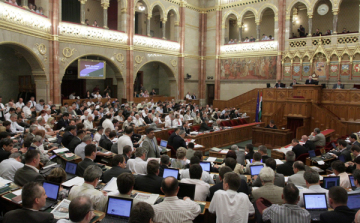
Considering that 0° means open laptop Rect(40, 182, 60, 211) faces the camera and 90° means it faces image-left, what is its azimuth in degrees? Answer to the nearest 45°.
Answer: approximately 45°

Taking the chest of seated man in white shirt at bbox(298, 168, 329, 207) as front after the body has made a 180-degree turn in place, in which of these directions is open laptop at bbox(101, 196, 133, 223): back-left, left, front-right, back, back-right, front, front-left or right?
front-right

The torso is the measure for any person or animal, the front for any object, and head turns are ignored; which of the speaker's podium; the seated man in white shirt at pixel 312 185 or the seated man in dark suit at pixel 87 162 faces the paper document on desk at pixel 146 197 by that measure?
the speaker's podium

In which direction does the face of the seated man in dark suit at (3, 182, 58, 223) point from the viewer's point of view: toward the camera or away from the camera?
away from the camera

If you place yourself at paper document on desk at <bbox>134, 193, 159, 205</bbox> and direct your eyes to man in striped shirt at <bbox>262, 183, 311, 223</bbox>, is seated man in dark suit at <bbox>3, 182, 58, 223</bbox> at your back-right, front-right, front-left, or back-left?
back-right

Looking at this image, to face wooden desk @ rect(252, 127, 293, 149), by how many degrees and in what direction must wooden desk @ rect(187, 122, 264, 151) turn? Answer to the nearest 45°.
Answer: approximately 45° to its left

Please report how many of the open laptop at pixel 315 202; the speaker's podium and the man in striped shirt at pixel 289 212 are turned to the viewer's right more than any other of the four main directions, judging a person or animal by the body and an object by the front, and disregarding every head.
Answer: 0

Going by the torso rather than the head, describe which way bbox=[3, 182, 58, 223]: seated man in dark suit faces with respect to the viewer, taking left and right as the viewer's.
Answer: facing away from the viewer and to the right of the viewer

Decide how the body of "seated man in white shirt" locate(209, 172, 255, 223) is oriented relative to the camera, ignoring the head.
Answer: away from the camera

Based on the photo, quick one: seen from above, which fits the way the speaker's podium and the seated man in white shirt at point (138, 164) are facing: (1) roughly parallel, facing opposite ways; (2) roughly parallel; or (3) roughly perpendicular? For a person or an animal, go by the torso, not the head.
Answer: roughly parallel, facing opposite ways

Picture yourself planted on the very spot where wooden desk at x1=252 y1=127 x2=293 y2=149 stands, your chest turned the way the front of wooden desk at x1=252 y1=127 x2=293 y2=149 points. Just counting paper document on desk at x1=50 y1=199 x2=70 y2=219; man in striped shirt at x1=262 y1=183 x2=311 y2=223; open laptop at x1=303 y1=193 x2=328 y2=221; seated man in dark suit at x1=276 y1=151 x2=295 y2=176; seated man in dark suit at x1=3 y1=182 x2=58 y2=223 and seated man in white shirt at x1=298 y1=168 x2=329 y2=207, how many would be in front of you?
6

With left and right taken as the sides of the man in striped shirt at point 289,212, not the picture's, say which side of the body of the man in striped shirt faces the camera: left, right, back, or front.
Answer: back

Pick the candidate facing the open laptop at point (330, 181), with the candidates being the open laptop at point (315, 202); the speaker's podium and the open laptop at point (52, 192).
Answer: the speaker's podium

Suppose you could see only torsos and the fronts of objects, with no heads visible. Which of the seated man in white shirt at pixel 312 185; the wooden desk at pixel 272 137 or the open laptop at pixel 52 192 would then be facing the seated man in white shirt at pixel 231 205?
the wooden desk

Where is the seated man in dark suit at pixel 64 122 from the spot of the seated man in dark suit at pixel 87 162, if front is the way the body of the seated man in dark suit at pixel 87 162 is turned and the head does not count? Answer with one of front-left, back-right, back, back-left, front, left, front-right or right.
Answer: front-left

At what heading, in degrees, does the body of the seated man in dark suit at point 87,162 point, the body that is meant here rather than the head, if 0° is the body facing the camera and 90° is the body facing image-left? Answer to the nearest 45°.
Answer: approximately 225°

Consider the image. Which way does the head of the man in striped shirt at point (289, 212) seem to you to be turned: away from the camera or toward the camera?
away from the camera

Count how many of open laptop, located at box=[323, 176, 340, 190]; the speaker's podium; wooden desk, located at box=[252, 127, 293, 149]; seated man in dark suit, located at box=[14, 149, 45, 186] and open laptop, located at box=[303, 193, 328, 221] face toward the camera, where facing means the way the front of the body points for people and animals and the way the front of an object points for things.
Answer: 4

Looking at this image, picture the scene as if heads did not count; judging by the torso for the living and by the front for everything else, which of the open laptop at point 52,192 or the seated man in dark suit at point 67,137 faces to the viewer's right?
the seated man in dark suit
